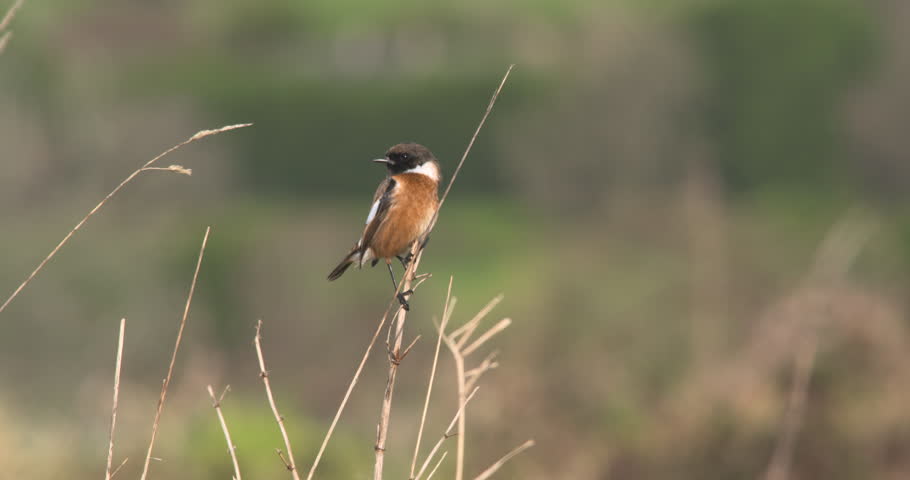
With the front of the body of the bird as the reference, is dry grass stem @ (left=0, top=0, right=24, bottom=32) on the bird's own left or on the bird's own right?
on the bird's own right

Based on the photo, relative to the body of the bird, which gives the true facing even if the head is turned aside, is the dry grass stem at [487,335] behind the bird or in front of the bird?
in front

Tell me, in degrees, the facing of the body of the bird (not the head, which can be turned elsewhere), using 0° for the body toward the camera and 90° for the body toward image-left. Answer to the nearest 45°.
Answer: approximately 315°

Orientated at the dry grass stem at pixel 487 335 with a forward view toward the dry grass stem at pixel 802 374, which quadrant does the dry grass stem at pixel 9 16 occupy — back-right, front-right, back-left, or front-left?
back-left

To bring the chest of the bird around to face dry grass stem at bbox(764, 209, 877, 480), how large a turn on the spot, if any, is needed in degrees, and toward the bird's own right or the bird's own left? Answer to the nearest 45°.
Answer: approximately 90° to the bird's own left
